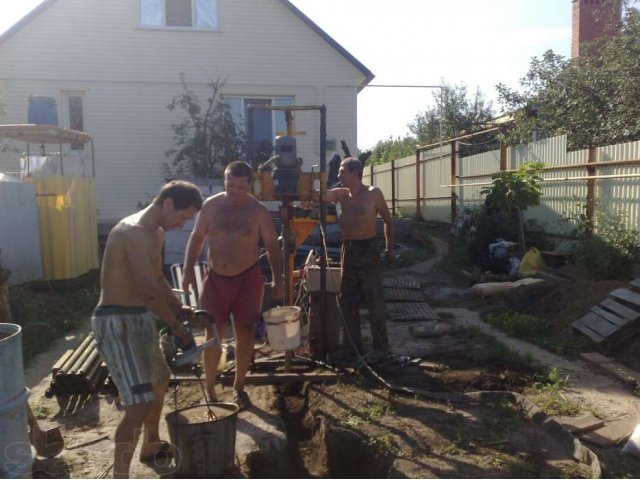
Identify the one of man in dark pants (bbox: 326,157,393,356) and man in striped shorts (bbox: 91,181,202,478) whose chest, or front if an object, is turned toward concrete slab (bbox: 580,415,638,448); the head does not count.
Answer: man in striped shorts (bbox: 91,181,202,478)

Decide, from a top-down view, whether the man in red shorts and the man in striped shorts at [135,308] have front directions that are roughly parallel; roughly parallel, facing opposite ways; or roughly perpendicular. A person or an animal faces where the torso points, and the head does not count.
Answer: roughly perpendicular

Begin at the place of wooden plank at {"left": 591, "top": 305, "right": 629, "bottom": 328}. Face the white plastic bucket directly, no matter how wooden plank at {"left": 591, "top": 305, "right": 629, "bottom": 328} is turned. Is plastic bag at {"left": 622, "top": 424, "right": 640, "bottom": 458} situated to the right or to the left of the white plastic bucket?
left

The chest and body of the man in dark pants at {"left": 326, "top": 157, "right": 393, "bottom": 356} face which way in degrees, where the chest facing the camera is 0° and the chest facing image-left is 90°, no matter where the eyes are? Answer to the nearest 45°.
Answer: approximately 45°

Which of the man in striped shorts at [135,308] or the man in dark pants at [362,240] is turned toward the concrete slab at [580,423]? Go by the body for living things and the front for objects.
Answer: the man in striped shorts at [135,308]

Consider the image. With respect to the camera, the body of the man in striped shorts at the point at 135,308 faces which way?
to the viewer's right

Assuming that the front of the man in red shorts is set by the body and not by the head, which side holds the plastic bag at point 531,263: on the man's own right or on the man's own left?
on the man's own left

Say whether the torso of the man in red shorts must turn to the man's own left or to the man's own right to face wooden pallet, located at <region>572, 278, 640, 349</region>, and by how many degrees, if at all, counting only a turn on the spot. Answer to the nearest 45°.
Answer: approximately 90° to the man's own left
